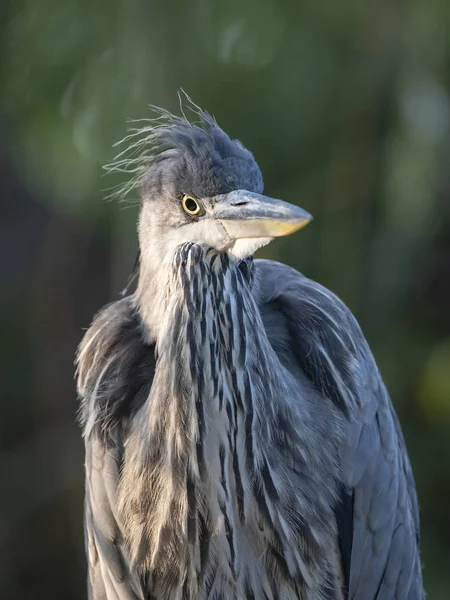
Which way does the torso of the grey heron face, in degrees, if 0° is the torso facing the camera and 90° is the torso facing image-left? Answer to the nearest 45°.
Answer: approximately 0°
